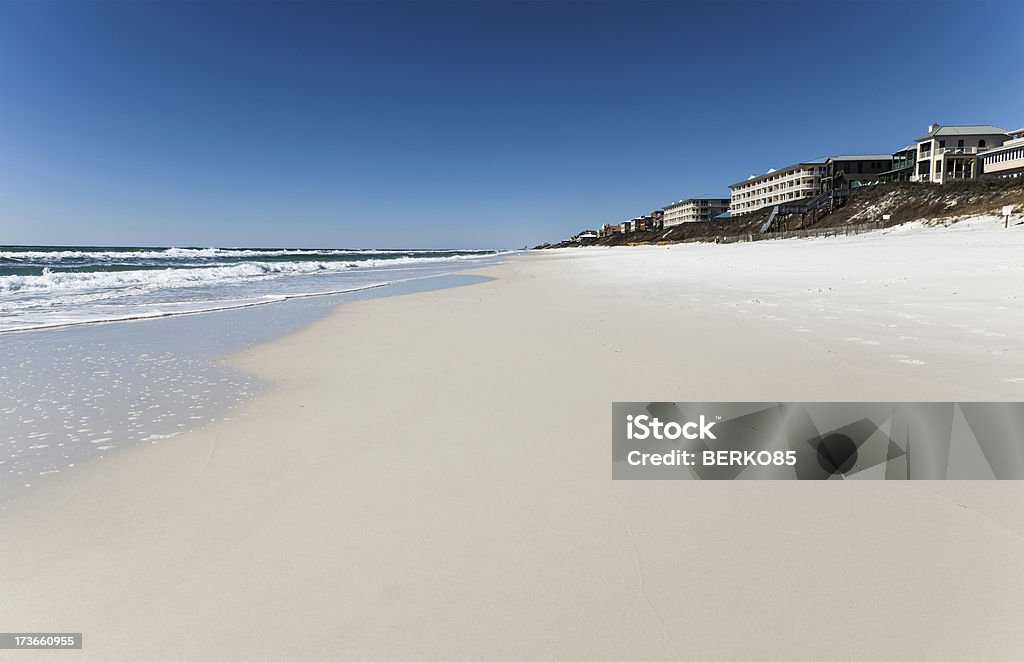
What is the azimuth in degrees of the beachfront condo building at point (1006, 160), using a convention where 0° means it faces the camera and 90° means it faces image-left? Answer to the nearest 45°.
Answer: approximately 45°
